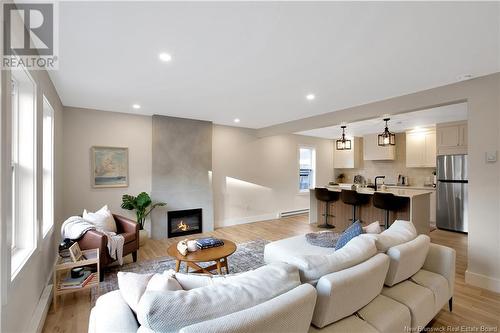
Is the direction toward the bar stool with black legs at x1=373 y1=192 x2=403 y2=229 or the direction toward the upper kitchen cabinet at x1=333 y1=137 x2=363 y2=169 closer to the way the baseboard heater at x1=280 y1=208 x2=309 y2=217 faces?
the bar stool with black legs

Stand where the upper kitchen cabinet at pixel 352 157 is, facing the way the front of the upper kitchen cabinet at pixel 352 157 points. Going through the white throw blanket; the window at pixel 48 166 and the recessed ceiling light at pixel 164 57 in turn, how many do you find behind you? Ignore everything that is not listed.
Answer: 0

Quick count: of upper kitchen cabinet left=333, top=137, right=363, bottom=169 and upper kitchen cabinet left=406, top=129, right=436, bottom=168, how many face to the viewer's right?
0

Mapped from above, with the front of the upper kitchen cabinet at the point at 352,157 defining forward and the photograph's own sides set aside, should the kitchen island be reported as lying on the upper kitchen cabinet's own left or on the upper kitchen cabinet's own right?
on the upper kitchen cabinet's own left

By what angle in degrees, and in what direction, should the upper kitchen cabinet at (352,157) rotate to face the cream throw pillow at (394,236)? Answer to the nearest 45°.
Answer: approximately 45° to its left

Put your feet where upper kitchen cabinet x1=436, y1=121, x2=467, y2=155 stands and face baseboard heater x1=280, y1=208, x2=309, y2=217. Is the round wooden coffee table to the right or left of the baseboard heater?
left

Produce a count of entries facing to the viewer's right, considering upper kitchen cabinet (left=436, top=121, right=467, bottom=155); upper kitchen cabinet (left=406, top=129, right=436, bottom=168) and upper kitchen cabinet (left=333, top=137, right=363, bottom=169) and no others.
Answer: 0

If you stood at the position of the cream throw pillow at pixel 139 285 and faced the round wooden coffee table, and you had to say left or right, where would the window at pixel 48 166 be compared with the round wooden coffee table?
left

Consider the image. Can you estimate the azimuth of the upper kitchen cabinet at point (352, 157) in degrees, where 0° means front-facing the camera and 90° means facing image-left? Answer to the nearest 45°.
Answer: approximately 45°

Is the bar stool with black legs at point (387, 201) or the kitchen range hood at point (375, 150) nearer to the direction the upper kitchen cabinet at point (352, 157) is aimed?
the bar stool with black legs

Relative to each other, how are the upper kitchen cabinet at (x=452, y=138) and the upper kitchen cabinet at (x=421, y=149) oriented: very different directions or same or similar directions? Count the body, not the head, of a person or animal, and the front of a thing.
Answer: same or similar directions

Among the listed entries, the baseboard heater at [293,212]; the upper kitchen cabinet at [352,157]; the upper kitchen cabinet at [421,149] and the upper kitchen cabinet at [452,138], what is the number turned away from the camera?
0

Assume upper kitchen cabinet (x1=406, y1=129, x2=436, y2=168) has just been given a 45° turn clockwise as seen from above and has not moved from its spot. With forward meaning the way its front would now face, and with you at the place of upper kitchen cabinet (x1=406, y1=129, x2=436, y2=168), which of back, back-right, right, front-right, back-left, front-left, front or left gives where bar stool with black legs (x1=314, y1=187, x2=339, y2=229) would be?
front-left

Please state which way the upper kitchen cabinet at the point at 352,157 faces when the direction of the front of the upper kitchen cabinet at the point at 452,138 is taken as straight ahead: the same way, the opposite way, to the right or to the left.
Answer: the same way

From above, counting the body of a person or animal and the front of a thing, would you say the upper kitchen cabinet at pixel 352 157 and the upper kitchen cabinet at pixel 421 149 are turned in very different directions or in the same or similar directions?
same or similar directions

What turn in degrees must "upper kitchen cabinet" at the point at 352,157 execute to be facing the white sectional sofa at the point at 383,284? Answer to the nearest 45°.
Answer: approximately 45° to its left
